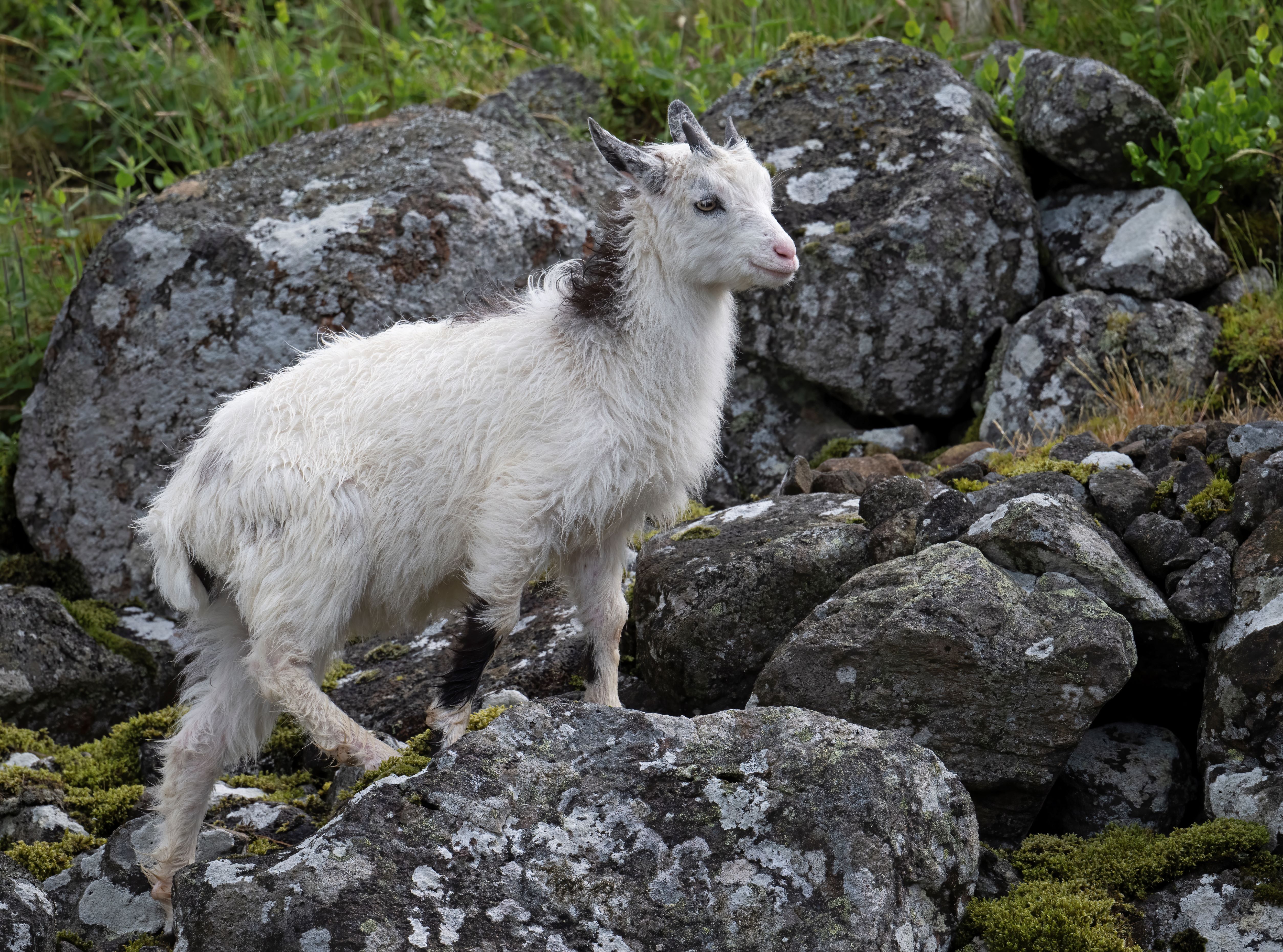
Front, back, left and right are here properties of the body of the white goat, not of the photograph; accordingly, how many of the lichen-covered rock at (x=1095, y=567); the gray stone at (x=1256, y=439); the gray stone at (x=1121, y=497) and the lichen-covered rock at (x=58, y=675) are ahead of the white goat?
3

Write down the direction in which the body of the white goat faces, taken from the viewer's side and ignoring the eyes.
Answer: to the viewer's right

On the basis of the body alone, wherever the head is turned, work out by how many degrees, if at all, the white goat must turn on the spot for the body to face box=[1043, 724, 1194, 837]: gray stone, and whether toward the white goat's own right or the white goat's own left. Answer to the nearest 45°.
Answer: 0° — it already faces it

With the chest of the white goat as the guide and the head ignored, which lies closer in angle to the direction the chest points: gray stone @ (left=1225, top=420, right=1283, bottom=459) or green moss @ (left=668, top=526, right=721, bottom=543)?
the gray stone

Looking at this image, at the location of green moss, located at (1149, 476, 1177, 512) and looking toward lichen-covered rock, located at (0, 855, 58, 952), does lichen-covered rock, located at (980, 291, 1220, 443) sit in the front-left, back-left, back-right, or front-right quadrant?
back-right

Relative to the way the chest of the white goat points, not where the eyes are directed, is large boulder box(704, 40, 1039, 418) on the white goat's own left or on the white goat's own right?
on the white goat's own left

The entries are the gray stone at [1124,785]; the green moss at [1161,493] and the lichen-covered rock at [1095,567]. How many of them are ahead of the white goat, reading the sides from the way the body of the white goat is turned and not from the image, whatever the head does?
3
